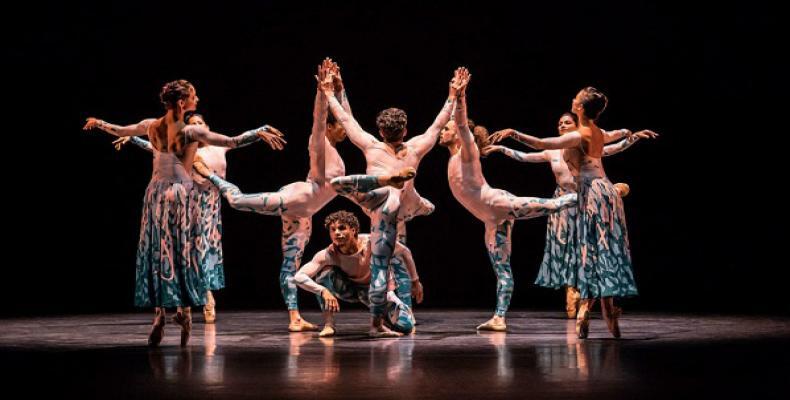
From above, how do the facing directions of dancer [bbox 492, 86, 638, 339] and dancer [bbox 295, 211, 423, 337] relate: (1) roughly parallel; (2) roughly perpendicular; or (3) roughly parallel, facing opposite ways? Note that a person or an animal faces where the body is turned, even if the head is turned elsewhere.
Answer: roughly perpendicular

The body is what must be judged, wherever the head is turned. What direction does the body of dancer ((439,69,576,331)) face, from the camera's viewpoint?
to the viewer's left

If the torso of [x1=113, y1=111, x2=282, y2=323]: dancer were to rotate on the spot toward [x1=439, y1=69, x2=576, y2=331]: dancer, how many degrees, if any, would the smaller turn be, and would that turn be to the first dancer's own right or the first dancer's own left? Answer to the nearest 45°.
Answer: approximately 45° to the first dancer's own left

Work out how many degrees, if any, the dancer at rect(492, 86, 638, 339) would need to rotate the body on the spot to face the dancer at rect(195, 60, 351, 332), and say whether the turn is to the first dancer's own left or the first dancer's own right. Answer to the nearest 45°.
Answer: approximately 45° to the first dancer's own left

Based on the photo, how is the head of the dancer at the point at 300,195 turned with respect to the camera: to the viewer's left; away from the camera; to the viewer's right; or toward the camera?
to the viewer's right

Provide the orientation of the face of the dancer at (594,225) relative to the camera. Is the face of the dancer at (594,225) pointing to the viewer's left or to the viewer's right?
to the viewer's left

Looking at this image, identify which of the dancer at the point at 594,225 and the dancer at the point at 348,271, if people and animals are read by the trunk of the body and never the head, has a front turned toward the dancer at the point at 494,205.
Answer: the dancer at the point at 594,225

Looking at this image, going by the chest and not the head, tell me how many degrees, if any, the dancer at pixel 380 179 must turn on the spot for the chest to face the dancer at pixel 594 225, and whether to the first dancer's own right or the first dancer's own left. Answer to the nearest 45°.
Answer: approximately 90° to the first dancer's own right

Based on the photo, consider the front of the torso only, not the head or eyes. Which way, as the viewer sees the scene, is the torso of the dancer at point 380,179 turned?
away from the camera

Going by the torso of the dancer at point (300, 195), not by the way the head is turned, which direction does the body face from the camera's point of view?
to the viewer's right

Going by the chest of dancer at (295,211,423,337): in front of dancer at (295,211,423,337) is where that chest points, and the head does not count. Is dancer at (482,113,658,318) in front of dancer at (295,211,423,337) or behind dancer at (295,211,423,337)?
behind
